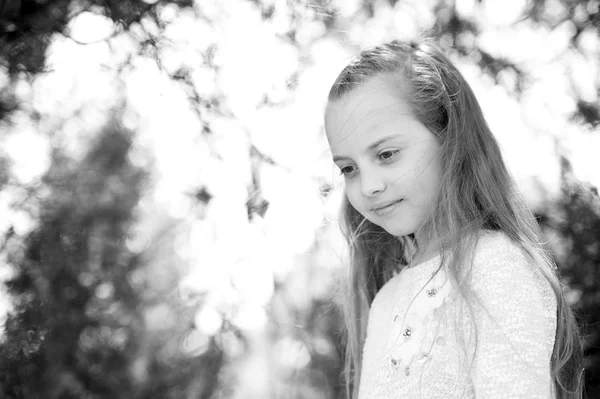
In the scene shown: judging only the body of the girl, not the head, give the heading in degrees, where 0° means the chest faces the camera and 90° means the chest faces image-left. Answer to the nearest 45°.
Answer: approximately 45°

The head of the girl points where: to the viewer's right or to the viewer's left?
to the viewer's left

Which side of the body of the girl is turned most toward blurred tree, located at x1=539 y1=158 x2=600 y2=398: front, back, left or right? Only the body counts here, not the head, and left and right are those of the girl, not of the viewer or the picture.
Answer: back
